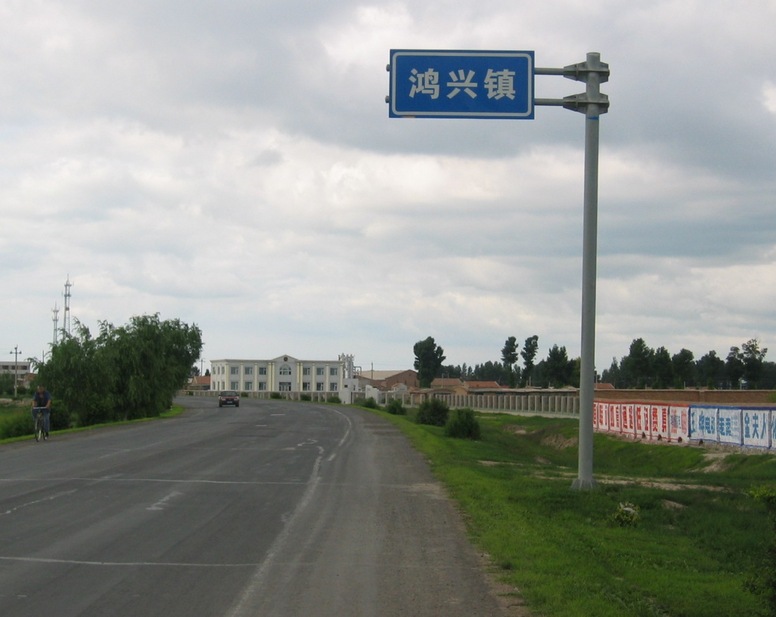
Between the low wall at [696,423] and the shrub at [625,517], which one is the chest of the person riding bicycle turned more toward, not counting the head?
the shrub

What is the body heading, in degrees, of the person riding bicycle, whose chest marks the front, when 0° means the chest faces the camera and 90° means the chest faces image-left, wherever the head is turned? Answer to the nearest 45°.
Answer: approximately 0°

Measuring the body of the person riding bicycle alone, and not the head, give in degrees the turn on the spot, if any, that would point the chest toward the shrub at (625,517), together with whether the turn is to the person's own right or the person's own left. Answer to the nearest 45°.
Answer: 0° — they already face it

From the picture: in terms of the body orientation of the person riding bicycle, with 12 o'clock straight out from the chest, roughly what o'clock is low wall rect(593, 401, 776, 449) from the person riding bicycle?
The low wall is roughly at 9 o'clock from the person riding bicycle.

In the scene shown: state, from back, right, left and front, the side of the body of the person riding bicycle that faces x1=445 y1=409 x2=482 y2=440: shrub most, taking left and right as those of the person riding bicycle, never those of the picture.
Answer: left

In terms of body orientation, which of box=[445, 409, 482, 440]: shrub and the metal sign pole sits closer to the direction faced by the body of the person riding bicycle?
the metal sign pole

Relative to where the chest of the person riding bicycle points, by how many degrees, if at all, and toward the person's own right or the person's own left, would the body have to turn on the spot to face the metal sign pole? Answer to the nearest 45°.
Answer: approximately 45° to the person's own left
